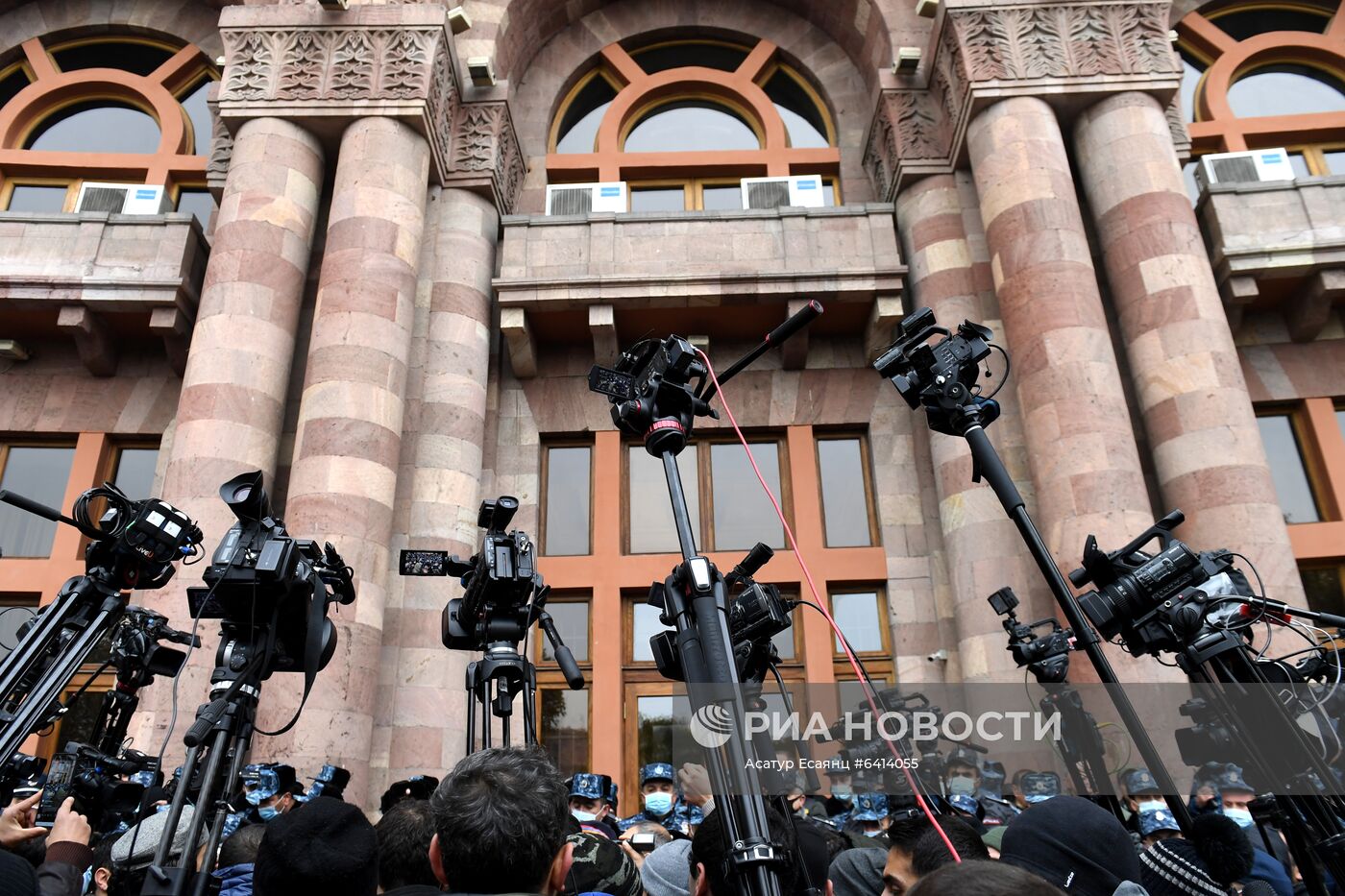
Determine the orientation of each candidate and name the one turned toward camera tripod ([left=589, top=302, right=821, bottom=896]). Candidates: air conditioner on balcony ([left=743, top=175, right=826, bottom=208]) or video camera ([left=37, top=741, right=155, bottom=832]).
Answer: the air conditioner on balcony

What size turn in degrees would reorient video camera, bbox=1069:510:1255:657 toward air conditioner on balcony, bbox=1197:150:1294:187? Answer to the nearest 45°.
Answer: approximately 90° to its right

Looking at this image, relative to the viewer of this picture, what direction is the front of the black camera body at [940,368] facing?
facing to the left of the viewer

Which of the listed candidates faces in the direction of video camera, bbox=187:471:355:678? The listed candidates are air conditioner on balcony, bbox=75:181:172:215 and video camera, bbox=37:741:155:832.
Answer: the air conditioner on balcony

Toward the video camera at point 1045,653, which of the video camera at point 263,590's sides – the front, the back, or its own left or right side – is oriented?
right

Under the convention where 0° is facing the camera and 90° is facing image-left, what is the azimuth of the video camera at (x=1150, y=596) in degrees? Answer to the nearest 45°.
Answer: approximately 90°

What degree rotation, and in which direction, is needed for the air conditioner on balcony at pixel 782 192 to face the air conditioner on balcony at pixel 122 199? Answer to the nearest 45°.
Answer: approximately 90° to its right

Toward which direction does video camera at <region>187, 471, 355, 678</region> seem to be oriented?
away from the camera
